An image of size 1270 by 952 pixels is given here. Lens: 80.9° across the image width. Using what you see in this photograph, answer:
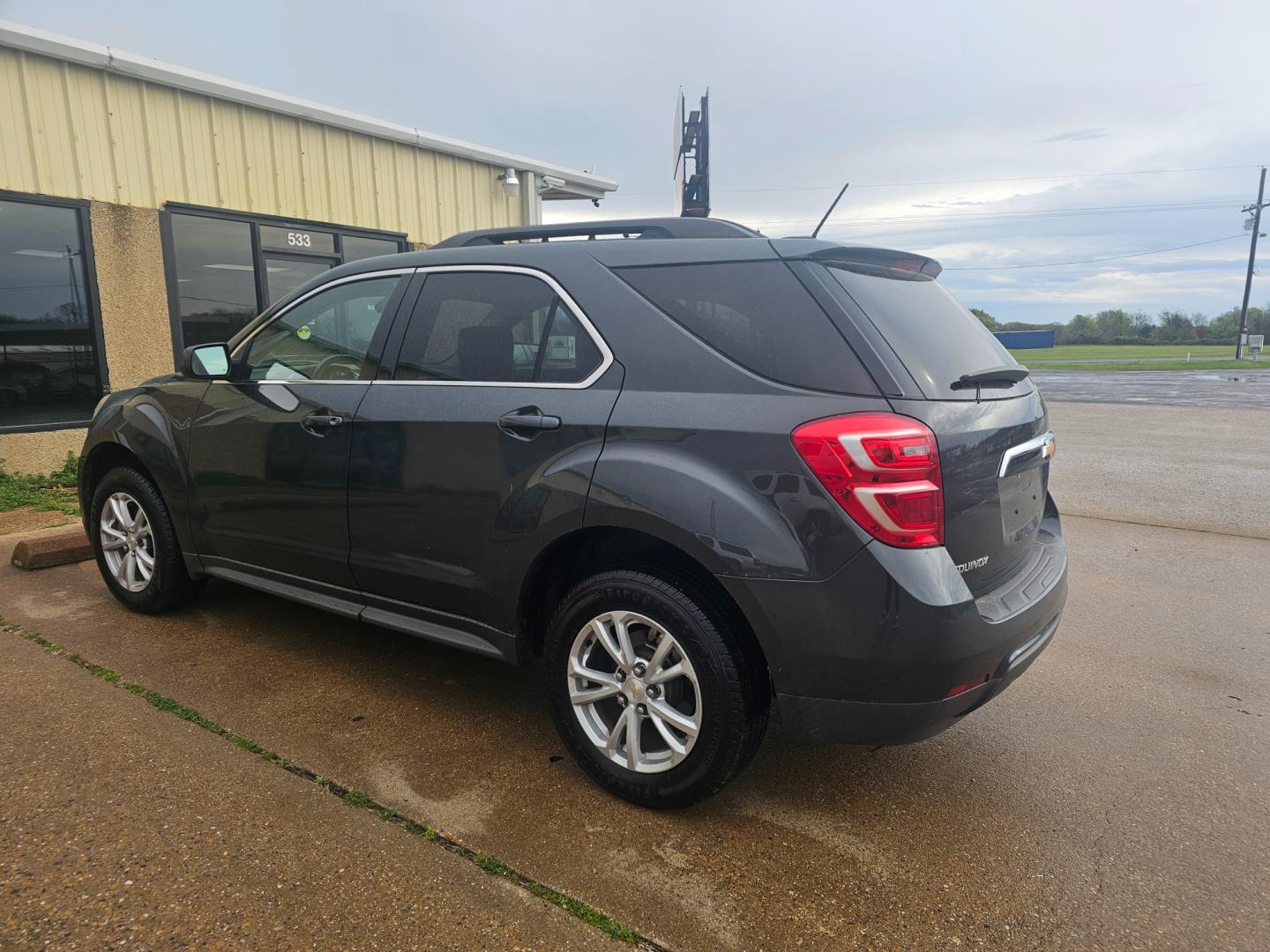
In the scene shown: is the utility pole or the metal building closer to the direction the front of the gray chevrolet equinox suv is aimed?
the metal building

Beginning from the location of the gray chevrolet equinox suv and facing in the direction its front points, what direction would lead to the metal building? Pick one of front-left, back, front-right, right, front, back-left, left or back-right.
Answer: front

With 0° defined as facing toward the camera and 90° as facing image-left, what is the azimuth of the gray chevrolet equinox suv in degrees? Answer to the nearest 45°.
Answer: approximately 135°

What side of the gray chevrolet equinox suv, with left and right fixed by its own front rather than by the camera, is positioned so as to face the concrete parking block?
front

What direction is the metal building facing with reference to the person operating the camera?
facing the viewer and to the right of the viewer

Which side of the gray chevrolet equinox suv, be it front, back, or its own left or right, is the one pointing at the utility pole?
right

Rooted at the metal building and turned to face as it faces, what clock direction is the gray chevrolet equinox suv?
The gray chevrolet equinox suv is roughly at 1 o'clock from the metal building.

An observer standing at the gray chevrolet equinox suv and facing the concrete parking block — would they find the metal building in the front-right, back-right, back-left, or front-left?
front-right

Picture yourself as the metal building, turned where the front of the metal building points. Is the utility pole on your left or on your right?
on your left

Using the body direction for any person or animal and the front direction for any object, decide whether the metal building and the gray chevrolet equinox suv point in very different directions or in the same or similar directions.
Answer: very different directions

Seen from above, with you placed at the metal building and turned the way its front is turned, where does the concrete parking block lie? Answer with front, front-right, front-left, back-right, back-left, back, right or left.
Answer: front-right
